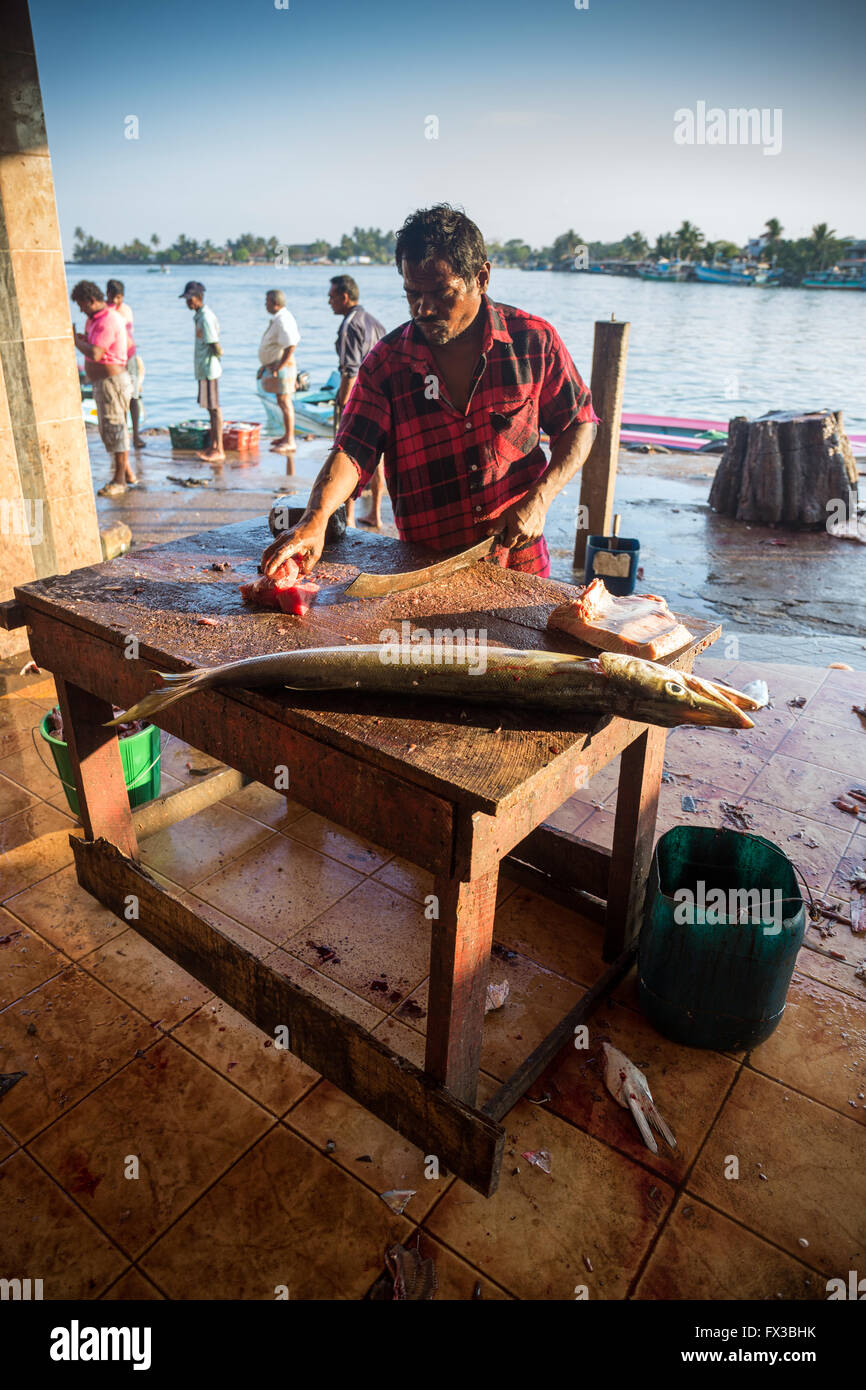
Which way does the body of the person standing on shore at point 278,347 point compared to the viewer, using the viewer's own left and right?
facing to the left of the viewer

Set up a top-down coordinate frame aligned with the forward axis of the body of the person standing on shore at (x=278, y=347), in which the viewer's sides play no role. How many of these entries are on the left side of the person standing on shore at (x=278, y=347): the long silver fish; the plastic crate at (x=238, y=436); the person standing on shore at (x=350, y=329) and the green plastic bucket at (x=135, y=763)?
3

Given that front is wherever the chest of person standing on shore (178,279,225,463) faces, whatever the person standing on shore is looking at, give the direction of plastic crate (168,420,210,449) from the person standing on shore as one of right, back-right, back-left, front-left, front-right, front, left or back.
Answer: right

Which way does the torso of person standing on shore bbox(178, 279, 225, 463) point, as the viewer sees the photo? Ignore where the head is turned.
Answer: to the viewer's left

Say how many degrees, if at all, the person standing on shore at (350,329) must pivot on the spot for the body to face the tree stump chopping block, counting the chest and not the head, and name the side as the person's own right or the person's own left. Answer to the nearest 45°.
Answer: approximately 180°

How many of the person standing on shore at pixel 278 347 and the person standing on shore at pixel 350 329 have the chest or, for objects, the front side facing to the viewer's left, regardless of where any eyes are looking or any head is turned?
2

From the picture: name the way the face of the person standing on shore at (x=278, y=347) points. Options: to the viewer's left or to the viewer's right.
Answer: to the viewer's left

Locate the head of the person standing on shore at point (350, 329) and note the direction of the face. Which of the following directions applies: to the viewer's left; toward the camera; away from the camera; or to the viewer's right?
to the viewer's left

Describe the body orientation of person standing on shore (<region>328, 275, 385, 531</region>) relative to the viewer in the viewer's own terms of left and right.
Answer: facing to the left of the viewer

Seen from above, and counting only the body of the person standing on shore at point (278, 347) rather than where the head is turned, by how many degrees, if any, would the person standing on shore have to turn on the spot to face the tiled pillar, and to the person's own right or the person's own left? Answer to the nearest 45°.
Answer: approximately 90° to the person's own left
